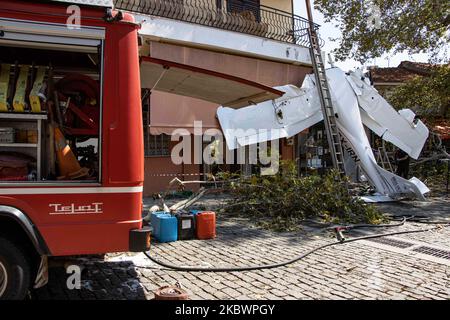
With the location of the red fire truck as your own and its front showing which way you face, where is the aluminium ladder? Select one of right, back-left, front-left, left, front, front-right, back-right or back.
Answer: back-right

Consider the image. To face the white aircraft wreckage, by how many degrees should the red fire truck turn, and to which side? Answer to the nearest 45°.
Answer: approximately 135° to its right

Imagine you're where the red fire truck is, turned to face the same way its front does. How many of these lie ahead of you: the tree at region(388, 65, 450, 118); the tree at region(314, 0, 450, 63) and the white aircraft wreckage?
0

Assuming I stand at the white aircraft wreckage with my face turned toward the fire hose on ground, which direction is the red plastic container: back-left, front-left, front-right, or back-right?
front-right

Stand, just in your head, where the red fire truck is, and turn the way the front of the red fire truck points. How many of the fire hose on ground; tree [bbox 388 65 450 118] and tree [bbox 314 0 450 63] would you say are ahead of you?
0

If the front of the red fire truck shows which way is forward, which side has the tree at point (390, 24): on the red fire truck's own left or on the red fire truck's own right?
on the red fire truck's own right

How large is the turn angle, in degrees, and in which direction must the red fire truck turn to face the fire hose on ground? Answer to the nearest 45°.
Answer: approximately 135° to its right

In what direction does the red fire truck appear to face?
to the viewer's left
